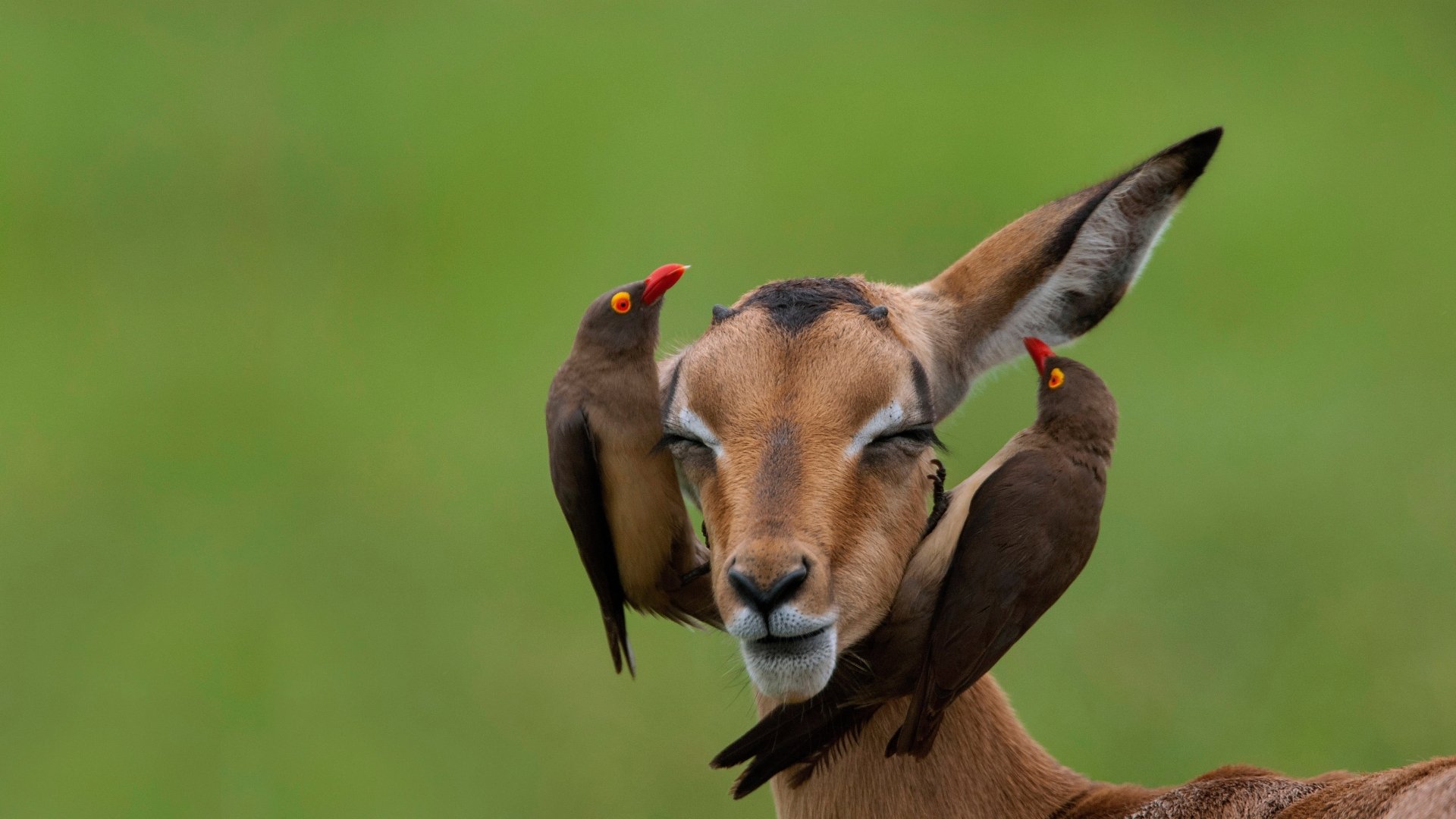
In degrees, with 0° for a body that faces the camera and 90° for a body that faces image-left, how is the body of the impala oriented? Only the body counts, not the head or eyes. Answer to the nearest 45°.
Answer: approximately 45°
